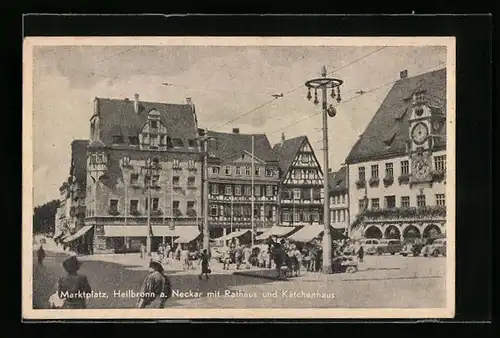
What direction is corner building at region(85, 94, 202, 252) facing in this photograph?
toward the camera

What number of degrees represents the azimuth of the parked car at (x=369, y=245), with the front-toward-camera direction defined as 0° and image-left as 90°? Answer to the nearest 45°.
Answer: approximately 45°

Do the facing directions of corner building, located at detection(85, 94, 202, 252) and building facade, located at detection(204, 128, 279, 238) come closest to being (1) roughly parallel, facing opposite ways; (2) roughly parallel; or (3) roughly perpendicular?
roughly parallel

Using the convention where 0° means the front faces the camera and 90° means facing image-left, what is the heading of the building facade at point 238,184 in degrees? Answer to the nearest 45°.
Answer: approximately 0°

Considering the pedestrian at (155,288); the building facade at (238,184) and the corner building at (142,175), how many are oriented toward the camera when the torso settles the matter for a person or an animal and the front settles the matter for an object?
2

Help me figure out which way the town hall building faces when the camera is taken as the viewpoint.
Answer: facing the viewer and to the left of the viewer

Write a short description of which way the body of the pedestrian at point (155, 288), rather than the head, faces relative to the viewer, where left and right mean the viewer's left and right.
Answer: facing away from the viewer and to the right of the viewer
